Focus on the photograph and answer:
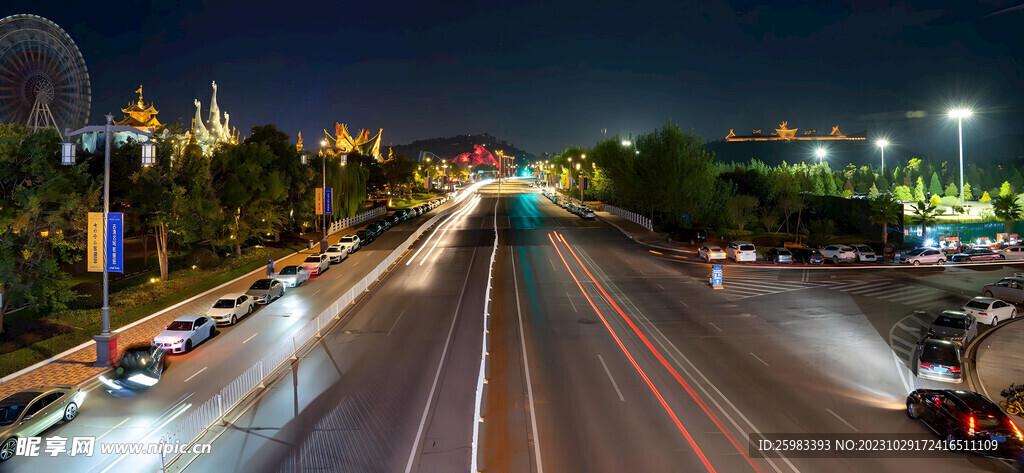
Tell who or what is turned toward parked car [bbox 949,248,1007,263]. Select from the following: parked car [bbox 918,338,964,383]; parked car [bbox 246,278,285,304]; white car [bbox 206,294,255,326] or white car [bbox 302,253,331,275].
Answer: parked car [bbox 918,338,964,383]

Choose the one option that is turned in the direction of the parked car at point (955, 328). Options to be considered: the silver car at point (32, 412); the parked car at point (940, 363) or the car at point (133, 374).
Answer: the parked car at point (940, 363)

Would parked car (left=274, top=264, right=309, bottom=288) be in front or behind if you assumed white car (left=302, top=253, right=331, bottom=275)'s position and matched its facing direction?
in front

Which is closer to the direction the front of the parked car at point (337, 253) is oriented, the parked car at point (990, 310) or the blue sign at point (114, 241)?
the blue sign

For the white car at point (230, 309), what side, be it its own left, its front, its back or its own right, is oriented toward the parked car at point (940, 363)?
left

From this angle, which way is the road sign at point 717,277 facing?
toward the camera

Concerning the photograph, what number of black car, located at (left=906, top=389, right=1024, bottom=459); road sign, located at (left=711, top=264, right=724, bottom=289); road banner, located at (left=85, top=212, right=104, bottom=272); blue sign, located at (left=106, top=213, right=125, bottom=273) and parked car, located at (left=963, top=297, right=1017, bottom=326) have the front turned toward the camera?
3

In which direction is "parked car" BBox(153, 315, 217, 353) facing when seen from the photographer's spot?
facing the viewer and to the left of the viewer

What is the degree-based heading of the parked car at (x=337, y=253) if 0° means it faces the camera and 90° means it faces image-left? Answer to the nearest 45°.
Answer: approximately 45°

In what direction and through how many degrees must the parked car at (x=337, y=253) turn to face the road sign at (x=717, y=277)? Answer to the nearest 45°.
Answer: approximately 90° to its left

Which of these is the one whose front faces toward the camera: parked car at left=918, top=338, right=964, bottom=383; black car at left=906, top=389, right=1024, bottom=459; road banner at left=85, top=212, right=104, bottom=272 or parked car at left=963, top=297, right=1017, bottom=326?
the road banner
